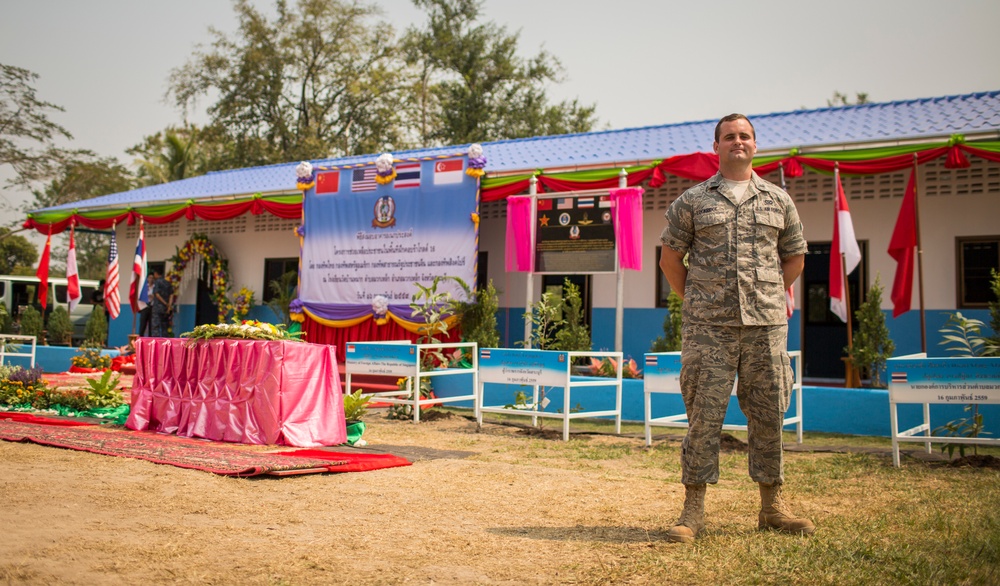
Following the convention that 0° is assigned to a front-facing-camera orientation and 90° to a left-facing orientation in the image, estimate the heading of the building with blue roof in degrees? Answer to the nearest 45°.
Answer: approximately 45°

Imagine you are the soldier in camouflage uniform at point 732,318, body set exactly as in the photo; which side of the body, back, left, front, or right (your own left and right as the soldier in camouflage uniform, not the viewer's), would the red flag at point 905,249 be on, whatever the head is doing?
back

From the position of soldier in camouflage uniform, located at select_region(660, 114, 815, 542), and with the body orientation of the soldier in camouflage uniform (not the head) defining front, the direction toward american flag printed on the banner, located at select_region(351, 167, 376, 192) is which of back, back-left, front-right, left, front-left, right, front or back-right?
back-right

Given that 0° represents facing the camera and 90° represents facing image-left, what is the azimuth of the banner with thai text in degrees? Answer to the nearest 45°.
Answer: approximately 0°

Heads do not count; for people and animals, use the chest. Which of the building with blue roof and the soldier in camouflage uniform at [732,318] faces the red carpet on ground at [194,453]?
the building with blue roof

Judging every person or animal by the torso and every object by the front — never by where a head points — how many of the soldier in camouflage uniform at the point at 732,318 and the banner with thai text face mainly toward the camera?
2

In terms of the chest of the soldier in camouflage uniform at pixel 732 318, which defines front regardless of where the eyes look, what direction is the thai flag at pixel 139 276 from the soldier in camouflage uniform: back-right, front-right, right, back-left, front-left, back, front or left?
back-right

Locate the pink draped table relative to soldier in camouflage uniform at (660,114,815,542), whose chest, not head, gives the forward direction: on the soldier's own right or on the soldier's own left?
on the soldier's own right

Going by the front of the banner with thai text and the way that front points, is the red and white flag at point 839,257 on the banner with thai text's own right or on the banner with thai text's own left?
on the banner with thai text's own left

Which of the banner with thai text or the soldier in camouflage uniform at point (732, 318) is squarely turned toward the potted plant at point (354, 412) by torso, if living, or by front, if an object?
the banner with thai text

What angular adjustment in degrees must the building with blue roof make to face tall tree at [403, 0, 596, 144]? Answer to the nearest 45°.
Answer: approximately 135° to its right

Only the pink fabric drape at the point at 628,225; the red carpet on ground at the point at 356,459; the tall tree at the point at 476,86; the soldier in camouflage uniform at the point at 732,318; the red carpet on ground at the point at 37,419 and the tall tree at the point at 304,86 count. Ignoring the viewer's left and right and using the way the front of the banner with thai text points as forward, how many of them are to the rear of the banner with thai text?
2

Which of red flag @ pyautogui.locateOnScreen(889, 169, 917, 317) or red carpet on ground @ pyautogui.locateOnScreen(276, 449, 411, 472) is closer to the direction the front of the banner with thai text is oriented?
the red carpet on ground

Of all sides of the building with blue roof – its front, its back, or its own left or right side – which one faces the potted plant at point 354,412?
front

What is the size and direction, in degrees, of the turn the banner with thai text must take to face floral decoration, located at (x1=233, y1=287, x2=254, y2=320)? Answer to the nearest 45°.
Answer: approximately 135° to its right

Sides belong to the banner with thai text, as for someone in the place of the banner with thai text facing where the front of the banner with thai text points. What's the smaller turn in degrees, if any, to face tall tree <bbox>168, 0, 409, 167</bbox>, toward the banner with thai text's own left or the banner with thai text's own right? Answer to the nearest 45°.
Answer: approximately 180°
